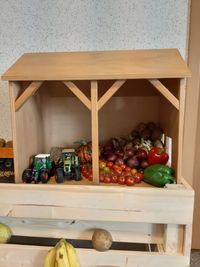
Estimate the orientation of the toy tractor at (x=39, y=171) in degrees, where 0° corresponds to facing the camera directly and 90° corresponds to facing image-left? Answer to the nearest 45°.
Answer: approximately 45°

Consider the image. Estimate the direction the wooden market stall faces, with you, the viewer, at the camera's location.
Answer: facing the viewer

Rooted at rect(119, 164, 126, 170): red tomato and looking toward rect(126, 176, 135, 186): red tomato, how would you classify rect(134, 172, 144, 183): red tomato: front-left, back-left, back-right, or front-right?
front-left

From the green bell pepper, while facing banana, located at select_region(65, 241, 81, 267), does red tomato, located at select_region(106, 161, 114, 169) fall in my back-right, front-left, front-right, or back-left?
front-right
